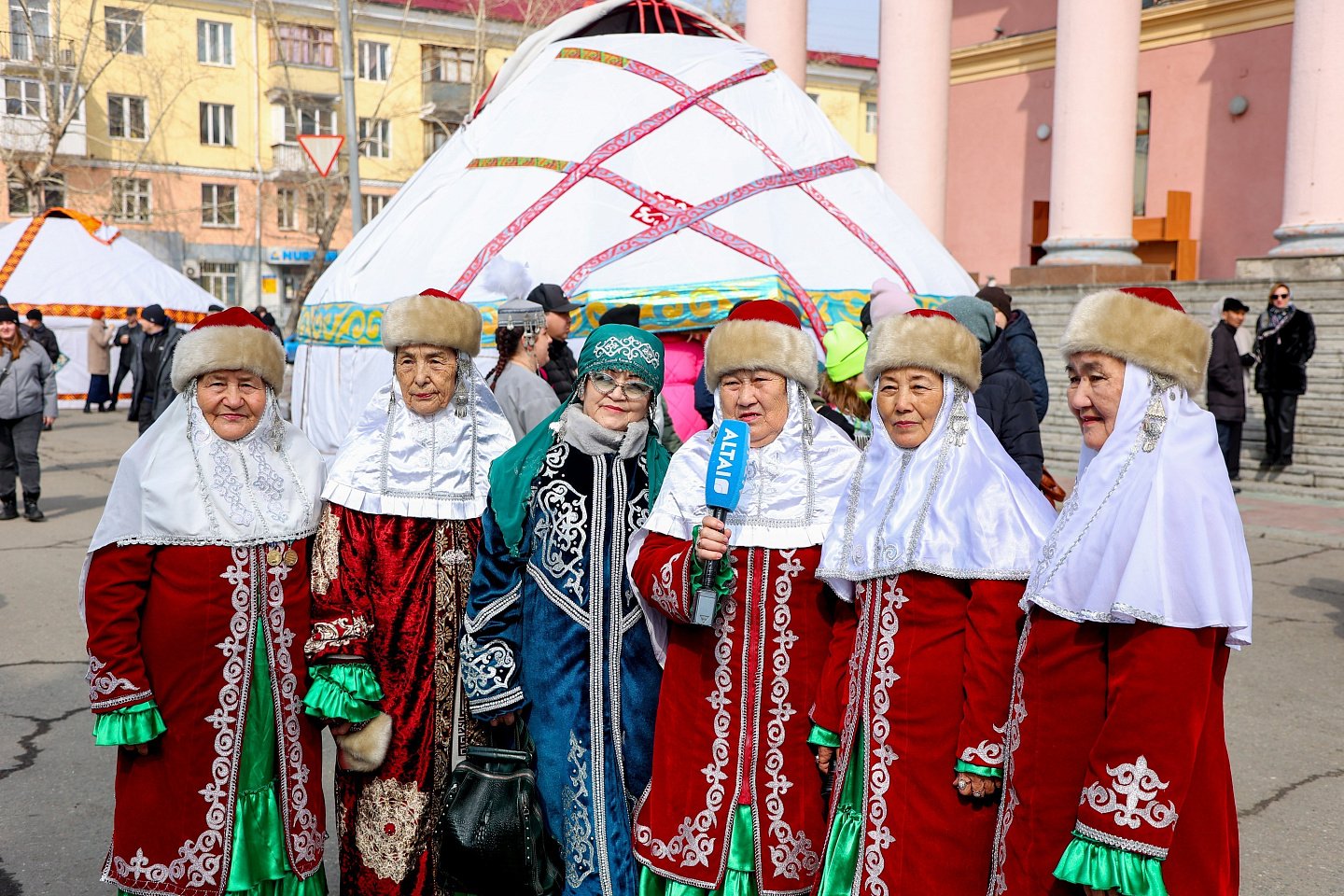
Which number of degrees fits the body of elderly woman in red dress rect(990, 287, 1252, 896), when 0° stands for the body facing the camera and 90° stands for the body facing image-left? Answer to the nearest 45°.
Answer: approximately 90°

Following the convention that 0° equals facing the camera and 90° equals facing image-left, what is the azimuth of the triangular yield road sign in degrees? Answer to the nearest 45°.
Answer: approximately 0°

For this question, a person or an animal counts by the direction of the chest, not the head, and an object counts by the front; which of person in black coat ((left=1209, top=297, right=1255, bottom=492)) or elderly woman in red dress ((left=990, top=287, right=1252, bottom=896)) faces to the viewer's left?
the elderly woman in red dress

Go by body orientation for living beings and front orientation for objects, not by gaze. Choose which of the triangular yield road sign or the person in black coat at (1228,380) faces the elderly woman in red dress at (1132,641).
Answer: the triangular yield road sign

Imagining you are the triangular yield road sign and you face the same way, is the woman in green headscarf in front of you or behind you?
in front
